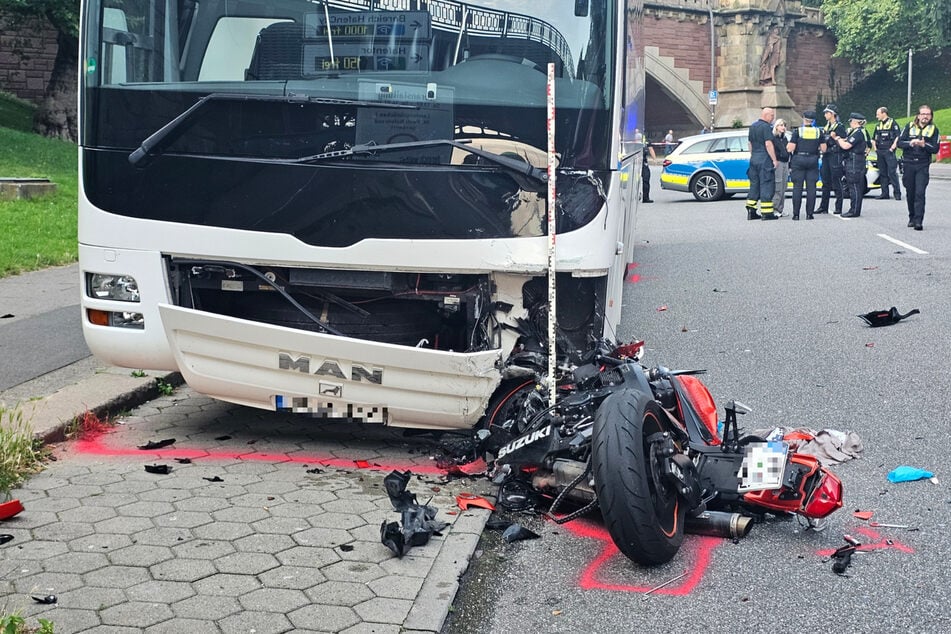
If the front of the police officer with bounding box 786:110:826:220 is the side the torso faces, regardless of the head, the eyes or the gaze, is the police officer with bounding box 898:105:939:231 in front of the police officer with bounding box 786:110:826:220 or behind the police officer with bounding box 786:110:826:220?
behind

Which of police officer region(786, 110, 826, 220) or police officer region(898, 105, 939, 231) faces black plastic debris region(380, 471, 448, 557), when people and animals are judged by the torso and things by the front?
police officer region(898, 105, 939, 231)

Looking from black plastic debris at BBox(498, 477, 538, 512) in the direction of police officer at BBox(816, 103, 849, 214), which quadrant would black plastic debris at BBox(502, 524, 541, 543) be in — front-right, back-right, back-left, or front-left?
back-right

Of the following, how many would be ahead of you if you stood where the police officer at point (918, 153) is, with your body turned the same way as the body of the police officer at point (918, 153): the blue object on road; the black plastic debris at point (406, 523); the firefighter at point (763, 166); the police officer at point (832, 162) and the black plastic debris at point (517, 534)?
3

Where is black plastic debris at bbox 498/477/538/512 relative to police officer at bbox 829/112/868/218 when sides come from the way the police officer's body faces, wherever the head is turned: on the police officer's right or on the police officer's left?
on the police officer's left

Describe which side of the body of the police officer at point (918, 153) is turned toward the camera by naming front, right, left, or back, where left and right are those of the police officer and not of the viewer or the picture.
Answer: front

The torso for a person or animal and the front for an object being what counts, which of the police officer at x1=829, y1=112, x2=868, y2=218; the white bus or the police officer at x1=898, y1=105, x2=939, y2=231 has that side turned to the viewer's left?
the police officer at x1=829, y1=112, x2=868, y2=218

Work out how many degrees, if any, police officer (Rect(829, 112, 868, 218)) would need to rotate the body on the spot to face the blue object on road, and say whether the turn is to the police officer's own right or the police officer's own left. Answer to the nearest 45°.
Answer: approximately 90° to the police officer's own left

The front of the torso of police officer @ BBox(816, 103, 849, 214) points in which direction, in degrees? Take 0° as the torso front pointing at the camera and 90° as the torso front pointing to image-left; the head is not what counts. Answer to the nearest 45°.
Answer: approximately 45°

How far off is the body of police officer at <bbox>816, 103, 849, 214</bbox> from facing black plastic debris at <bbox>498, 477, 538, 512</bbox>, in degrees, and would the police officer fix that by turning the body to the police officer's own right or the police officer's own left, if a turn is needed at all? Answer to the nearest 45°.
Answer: approximately 45° to the police officer's own left

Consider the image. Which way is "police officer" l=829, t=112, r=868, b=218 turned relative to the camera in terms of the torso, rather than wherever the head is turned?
to the viewer's left
